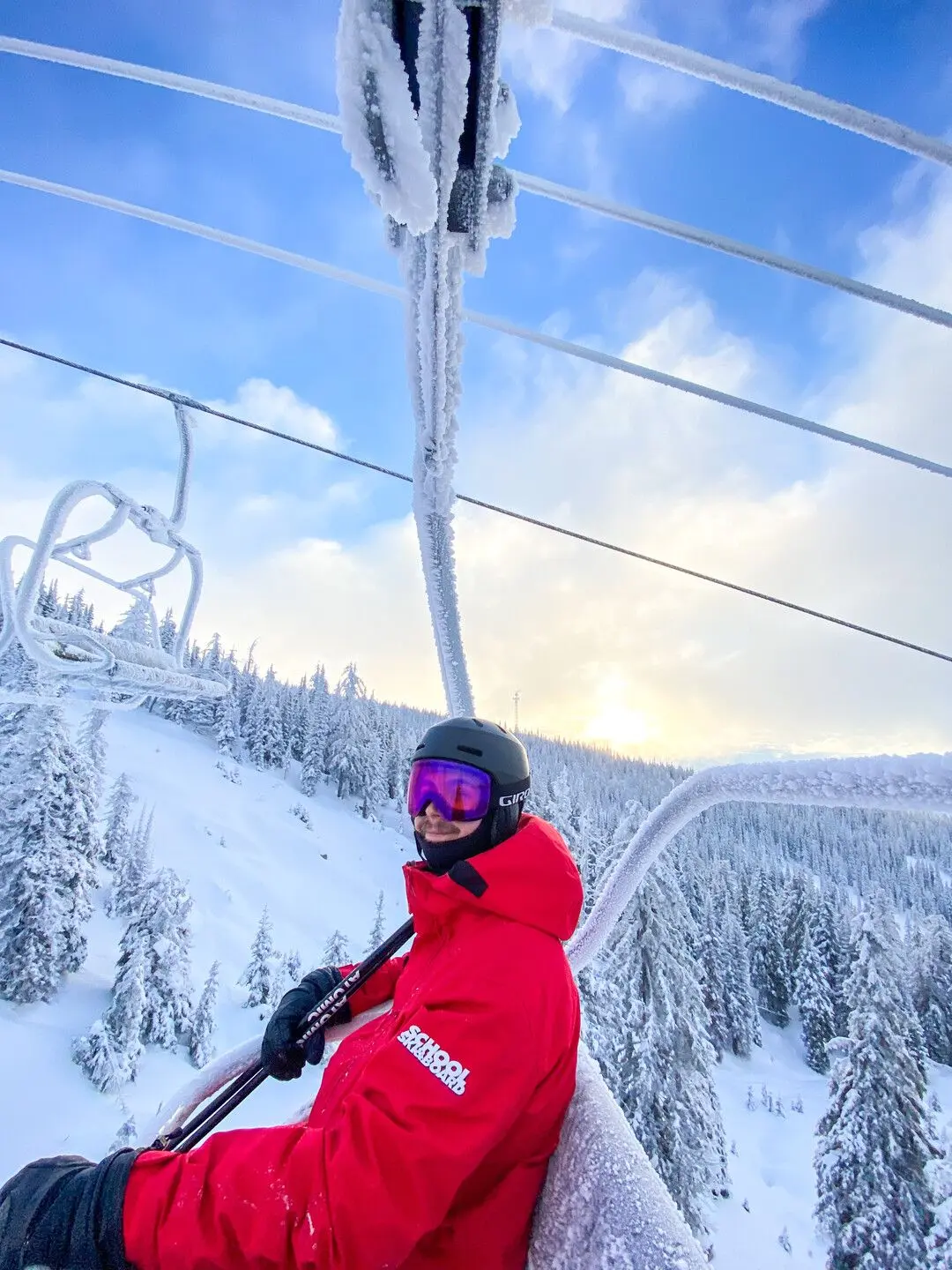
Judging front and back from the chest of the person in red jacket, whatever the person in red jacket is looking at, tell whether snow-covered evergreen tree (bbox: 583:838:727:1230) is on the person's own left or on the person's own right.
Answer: on the person's own right

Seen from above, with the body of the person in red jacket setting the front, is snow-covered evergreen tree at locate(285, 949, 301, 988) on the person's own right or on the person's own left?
on the person's own right

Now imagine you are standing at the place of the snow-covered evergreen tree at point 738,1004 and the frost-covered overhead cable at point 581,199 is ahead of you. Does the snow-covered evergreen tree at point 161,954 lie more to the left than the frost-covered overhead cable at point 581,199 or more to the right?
right

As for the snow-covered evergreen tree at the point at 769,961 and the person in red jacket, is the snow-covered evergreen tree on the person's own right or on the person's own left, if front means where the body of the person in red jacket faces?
on the person's own right

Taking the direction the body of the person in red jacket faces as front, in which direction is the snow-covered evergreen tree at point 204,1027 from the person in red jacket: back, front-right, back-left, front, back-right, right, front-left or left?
right

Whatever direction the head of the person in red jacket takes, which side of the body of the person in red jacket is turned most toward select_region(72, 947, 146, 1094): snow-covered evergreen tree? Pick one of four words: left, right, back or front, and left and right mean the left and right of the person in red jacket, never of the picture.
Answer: right

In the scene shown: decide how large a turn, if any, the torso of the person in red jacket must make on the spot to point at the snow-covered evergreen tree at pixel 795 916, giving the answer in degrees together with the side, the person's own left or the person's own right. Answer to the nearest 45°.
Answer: approximately 135° to the person's own right

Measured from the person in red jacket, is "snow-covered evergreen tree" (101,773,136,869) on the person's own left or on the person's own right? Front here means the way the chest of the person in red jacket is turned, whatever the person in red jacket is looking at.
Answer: on the person's own right

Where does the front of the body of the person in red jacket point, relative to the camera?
to the viewer's left
